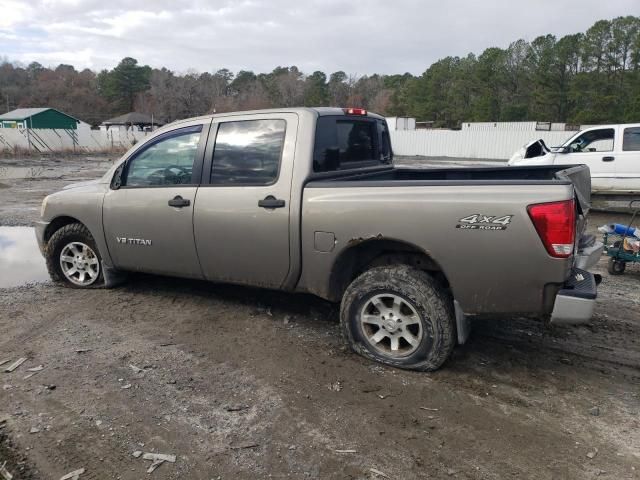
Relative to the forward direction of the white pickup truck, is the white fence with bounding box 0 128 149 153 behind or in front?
in front

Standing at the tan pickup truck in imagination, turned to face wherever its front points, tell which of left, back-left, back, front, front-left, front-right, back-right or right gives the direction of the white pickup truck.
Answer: right

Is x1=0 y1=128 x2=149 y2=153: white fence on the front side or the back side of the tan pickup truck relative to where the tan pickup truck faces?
on the front side

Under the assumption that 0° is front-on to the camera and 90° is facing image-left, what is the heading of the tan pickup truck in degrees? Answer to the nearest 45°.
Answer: approximately 135°

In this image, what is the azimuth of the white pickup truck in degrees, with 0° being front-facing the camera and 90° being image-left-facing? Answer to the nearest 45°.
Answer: approximately 90°

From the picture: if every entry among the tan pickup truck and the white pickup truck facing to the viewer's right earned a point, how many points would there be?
0

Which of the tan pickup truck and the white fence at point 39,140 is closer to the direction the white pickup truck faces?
the white fence
